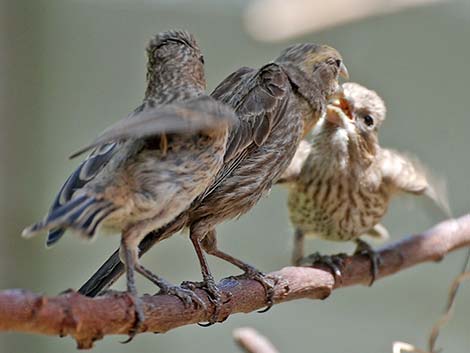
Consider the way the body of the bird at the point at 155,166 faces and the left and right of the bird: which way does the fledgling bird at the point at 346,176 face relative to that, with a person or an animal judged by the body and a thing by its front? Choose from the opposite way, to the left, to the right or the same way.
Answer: the opposite way

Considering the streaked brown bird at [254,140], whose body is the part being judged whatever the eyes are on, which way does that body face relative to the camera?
to the viewer's right

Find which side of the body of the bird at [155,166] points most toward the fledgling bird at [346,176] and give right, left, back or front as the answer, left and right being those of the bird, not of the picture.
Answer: front

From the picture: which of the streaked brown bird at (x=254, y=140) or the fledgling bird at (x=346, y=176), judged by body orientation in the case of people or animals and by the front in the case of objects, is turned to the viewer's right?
the streaked brown bird

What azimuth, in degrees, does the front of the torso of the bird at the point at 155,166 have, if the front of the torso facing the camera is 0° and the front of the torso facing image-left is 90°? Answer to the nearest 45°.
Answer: approximately 225°

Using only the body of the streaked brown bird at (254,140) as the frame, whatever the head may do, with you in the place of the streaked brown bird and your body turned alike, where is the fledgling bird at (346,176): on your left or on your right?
on your left

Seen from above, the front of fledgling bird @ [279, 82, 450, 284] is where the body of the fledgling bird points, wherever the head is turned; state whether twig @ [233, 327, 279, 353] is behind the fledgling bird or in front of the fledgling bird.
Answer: in front

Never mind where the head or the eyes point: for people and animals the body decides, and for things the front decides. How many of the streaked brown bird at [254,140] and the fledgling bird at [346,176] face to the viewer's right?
1
